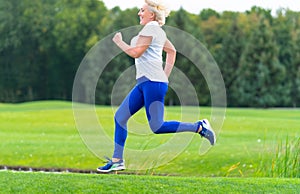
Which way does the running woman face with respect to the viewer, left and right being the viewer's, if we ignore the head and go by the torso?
facing to the left of the viewer

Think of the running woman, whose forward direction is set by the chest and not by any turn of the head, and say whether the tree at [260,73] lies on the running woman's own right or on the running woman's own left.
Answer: on the running woman's own right

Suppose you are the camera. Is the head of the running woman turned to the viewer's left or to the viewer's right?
to the viewer's left

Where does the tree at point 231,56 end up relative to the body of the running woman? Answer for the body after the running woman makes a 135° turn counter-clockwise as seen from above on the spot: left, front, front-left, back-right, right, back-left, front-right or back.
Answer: back-left
